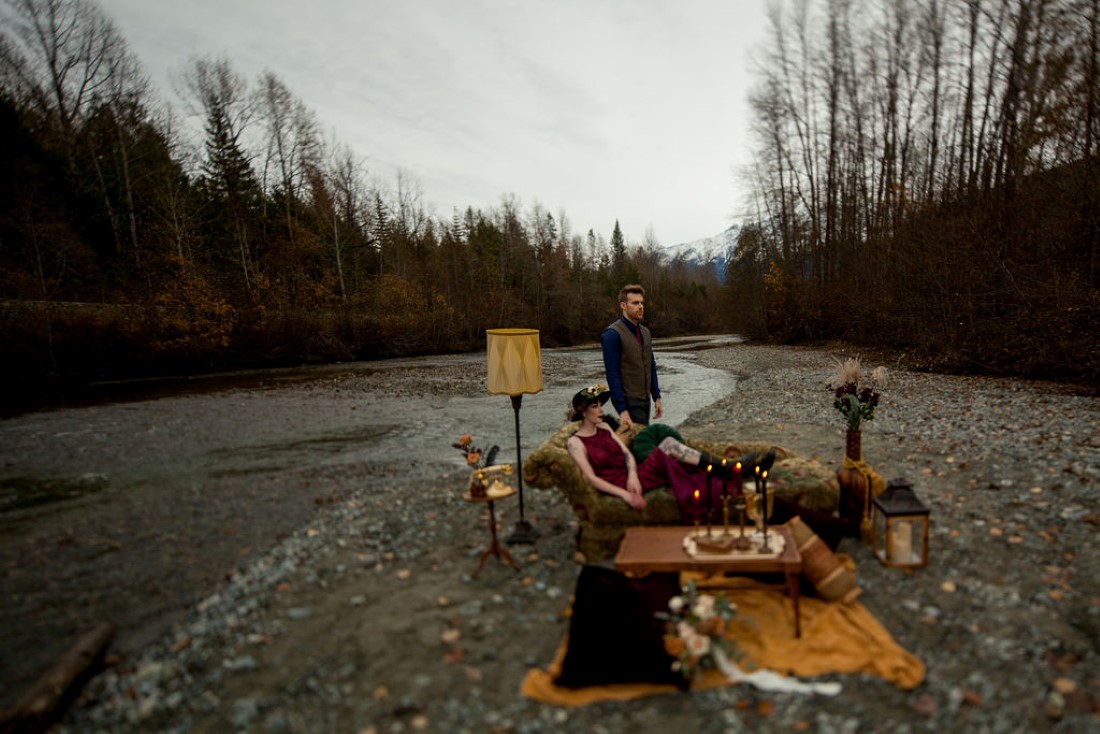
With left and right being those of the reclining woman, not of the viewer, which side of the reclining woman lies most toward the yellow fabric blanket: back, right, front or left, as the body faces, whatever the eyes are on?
front

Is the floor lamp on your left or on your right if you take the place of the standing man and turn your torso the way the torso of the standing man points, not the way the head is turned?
on your right

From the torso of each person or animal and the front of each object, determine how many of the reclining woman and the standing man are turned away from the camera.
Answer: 0

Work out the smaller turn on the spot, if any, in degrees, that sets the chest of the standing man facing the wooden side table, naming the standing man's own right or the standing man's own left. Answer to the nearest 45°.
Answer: approximately 90° to the standing man's own right

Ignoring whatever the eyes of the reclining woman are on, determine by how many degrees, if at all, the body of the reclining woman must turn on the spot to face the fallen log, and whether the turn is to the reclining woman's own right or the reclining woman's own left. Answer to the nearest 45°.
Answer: approximately 90° to the reclining woman's own right

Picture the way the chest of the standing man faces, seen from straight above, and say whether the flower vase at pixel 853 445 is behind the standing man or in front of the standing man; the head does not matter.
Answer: in front

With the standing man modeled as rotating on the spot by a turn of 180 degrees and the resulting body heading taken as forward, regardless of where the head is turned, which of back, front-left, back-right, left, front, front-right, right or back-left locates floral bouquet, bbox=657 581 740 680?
back-left

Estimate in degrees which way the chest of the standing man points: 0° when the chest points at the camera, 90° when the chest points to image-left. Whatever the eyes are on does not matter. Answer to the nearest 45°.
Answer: approximately 315°
